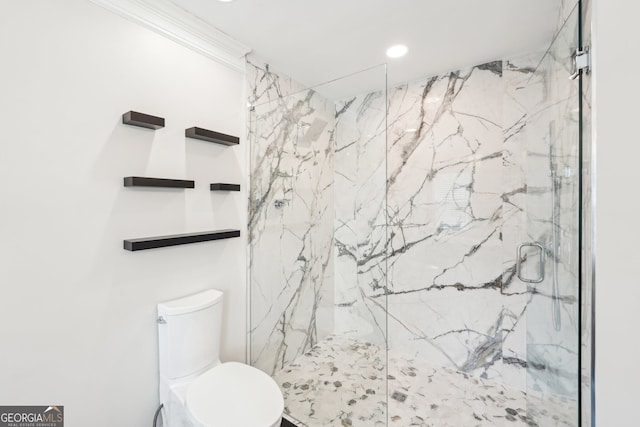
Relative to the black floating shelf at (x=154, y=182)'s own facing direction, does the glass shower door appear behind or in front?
in front

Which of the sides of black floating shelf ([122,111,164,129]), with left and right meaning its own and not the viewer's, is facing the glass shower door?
front

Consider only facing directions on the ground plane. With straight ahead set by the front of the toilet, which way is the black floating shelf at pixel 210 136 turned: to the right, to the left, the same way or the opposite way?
the same way

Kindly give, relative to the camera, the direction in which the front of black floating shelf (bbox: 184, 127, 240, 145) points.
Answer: facing the viewer and to the right of the viewer

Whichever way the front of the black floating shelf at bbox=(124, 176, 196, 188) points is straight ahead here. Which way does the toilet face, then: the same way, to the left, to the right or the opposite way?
the same way

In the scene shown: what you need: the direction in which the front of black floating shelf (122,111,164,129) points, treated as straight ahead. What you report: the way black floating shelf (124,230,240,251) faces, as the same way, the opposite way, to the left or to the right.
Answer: the same way

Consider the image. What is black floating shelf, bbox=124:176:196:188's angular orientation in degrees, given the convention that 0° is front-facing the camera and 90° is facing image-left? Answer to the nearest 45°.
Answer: approximately 315°

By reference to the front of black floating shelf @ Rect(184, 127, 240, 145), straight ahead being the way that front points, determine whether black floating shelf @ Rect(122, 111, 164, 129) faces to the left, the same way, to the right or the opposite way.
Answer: the same way

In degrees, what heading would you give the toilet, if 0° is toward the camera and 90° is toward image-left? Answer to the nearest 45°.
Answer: approximately 315°

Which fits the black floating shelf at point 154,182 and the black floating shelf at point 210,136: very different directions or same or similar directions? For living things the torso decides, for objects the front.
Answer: same or similar directions

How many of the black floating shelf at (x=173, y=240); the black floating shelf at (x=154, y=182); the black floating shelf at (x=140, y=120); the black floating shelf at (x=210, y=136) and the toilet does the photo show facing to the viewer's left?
0

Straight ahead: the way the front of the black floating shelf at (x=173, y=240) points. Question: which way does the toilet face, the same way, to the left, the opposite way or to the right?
the same way

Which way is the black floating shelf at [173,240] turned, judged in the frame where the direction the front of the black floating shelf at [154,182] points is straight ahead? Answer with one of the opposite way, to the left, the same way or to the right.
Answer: the same way
